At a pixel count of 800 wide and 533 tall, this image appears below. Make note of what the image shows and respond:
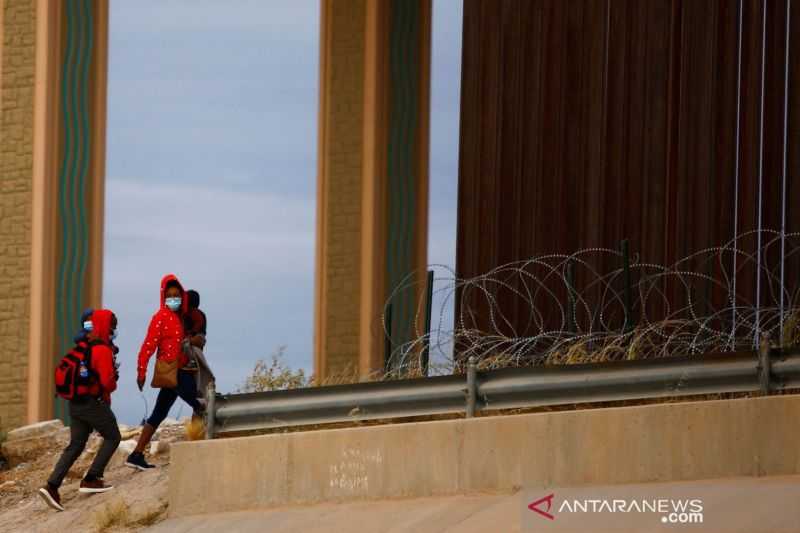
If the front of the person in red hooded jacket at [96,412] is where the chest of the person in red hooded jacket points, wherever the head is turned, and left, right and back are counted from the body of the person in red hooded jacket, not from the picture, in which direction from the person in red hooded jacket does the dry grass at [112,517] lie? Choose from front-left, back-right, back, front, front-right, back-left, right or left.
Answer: right

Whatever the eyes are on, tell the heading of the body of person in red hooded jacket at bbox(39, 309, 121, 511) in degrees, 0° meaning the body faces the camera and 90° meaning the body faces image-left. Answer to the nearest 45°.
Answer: approximately 270°

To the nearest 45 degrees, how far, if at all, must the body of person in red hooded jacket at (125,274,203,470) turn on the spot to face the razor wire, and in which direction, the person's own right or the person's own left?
approximately 45° to the person's own left

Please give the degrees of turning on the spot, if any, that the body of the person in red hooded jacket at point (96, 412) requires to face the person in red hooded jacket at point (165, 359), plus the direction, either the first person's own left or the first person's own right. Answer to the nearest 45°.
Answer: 0° — they already face them

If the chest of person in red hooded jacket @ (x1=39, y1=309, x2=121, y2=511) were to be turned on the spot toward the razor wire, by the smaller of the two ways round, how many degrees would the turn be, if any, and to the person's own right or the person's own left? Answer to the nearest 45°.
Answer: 0° — they already face it

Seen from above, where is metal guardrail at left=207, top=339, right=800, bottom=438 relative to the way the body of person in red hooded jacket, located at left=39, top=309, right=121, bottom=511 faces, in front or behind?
in front

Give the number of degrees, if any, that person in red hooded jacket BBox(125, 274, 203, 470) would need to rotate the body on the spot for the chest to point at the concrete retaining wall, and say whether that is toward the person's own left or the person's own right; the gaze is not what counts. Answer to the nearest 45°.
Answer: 0° — they already face it

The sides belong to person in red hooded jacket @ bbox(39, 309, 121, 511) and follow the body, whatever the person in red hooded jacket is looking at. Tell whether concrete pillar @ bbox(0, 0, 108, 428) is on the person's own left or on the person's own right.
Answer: on the person's own left
